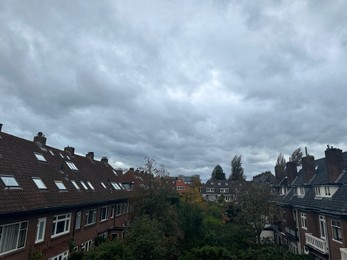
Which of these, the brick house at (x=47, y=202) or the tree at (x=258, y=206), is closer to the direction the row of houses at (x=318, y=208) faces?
the brick house

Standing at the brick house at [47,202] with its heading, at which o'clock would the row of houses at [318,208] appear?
The row of houses is roughly at 11 o'clock from the brick house.

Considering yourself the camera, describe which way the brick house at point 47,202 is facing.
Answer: facing the viewer and to the right of the viewer

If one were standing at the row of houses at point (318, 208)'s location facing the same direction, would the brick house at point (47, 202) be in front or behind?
in front

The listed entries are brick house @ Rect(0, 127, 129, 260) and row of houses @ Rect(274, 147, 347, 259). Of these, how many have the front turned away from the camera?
0

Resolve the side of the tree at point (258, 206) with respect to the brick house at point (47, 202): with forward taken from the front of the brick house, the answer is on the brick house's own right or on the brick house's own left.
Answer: on the brick house's own left

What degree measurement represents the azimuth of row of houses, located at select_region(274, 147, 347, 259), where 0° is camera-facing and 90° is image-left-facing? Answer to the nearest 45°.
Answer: approximately 45°
